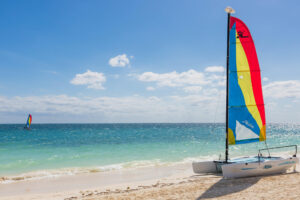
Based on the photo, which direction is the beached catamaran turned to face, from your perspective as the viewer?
facing the viewer and to the left of the viewer
